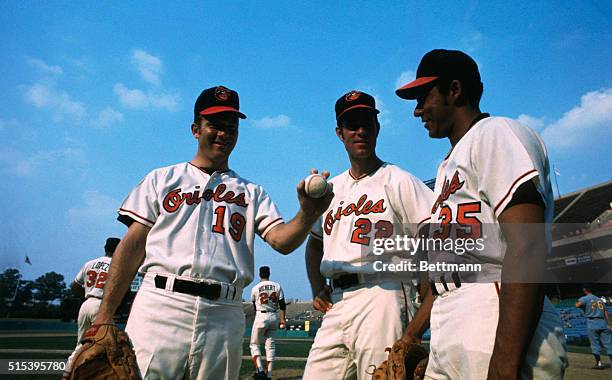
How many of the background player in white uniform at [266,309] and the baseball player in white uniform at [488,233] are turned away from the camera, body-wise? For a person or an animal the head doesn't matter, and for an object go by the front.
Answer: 1

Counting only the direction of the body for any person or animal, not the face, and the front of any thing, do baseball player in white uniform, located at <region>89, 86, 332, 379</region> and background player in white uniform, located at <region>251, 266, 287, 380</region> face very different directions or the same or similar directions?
very different directions

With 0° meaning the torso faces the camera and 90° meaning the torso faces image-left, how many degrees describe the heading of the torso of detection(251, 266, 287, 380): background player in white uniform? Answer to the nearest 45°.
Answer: approximately 180°

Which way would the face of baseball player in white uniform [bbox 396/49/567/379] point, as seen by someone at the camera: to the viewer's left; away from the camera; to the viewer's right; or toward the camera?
to the viewer's left

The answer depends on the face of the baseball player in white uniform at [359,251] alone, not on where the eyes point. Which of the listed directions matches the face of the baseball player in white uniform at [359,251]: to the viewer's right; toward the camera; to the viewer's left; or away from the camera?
toward the camera

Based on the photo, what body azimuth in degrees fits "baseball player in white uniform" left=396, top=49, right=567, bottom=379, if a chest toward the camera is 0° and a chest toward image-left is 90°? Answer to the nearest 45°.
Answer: approximately 45°

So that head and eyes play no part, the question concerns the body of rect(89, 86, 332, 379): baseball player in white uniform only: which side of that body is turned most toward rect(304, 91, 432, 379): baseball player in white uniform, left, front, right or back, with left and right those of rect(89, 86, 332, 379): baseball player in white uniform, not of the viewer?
left

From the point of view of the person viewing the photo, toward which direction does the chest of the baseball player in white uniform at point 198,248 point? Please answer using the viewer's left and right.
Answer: facing the viewer

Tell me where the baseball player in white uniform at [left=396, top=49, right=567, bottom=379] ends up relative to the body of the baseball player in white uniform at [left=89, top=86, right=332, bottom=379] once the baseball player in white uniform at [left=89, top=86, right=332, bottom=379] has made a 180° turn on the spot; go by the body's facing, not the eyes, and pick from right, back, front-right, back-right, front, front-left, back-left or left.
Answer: back-right

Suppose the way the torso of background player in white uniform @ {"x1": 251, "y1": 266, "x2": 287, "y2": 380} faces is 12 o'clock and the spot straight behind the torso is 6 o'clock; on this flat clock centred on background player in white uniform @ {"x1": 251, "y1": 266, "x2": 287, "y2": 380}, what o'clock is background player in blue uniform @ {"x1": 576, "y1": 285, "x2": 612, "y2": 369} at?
background player in blue uniform @ {"x1": 576, "y1": 285, "x2": 612, "y2": 369} is roughly at 3 o'clock from background player in white uniform @ {"x1": 251, "y1": 266, "x2": 287, "y2": 380}.

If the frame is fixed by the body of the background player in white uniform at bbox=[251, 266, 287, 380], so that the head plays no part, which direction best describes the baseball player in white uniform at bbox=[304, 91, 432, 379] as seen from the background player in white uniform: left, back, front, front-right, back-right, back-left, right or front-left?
back

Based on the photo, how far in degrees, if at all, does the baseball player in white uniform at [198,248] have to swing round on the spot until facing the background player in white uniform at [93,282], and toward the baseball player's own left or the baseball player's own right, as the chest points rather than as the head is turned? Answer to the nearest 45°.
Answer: approximately 180°

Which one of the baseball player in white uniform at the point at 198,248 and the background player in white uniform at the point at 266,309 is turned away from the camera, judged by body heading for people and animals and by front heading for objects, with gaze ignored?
the background player in white uniform

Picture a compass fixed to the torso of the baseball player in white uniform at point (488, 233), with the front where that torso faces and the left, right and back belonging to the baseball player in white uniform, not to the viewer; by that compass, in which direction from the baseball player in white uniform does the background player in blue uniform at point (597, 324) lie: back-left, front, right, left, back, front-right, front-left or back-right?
back-right
